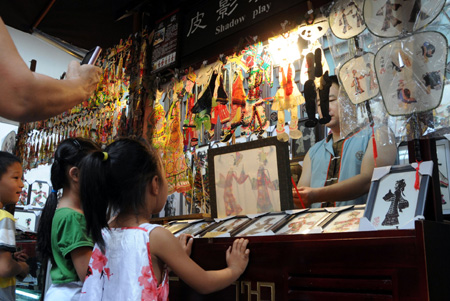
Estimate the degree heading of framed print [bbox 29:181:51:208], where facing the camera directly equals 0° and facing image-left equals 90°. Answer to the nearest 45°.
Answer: approximately 0°

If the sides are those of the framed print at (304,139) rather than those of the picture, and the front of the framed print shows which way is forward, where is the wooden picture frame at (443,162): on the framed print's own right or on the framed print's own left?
on the framed print's own left

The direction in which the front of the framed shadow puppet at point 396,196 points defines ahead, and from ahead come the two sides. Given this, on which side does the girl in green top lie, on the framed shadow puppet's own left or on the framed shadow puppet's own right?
on the framed shadow puppet's own right

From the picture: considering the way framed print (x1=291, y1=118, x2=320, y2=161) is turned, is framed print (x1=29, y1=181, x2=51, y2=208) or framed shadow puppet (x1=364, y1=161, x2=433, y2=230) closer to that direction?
the framed shadow puppet

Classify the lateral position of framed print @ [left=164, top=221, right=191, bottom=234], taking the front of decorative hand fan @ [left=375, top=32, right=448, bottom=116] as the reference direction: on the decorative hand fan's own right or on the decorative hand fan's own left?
on the decorative hand fan's own right

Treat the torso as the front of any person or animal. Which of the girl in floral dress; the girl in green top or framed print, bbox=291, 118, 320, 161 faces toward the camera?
the framed print

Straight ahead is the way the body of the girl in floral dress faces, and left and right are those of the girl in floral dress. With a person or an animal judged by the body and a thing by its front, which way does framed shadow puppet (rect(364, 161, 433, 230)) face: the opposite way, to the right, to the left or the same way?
the opposite way

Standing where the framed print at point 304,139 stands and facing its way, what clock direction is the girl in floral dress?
The girl in floral dress is roughly at 1 o'clock from the framed print.

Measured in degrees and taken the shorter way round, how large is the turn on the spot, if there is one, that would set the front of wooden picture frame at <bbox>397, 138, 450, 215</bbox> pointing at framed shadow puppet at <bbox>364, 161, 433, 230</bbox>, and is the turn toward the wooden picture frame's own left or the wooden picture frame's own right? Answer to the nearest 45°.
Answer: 0° — it already faces it

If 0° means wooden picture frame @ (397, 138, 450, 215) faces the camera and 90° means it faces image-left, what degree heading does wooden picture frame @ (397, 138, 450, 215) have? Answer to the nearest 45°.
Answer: approximately 0°

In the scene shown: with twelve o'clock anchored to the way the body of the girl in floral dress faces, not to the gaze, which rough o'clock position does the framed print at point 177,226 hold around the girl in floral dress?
The framed print is roughly at 11 o'clock from the girl in floral dress.

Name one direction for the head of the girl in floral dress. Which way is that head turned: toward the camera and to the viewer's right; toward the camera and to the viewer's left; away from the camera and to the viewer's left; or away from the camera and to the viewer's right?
away from the camera and to the viewer's right
